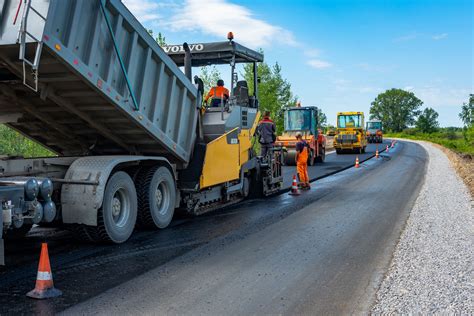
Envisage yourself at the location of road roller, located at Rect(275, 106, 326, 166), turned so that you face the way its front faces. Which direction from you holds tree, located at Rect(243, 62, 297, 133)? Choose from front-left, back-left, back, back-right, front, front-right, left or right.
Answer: back-right

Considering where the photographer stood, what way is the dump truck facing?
facing the viewer and to the left of the viewer

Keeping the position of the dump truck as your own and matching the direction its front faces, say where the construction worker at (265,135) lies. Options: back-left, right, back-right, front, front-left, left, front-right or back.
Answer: back

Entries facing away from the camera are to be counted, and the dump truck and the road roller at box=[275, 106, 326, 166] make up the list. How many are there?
0

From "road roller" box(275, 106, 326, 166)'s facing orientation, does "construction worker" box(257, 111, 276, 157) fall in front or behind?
in front

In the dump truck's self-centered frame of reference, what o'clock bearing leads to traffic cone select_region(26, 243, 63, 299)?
The traffic cone is roughly at 11 o'clock from the dump truck.

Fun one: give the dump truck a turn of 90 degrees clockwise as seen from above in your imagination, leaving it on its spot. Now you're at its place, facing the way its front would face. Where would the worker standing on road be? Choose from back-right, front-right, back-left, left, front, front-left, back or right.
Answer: right
